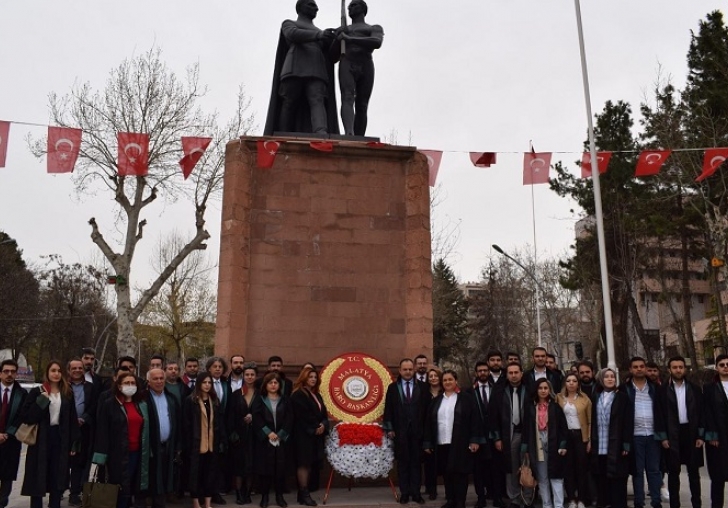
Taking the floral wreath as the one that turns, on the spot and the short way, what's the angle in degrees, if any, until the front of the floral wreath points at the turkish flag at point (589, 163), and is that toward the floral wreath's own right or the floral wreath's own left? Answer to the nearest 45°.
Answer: approximately 135° to the floral wreath's own left

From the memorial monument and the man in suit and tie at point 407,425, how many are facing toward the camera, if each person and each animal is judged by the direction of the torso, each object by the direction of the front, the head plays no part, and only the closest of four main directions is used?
2

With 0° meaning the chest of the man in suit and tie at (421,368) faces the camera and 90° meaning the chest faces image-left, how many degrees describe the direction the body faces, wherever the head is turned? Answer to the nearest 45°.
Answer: approximately 0°

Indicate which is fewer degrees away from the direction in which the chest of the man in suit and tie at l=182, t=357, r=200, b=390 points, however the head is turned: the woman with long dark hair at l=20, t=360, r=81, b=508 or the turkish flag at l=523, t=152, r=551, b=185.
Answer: the woman with long dark hair

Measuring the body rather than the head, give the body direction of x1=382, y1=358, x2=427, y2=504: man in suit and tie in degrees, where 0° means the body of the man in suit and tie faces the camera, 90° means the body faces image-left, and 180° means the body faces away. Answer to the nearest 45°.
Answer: approximately 0°

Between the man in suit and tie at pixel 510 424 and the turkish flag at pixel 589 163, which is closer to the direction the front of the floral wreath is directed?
the man in suit and tie

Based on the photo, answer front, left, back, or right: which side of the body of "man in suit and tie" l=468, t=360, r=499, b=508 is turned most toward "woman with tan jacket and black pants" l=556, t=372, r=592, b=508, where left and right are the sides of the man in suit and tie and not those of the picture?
left

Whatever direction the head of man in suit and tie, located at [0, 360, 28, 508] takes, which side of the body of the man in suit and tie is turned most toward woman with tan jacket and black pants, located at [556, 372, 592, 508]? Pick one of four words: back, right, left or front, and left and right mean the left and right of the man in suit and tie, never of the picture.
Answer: left
